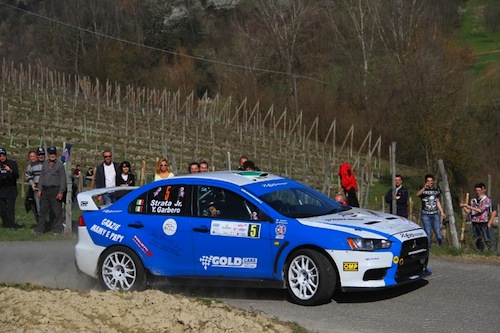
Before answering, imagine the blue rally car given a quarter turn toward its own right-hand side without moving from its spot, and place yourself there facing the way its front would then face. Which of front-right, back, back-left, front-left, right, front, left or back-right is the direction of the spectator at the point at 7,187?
right

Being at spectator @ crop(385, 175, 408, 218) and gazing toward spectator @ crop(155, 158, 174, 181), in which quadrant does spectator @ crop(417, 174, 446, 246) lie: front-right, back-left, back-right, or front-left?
back-left

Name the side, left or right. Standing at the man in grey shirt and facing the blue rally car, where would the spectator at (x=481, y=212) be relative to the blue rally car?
left

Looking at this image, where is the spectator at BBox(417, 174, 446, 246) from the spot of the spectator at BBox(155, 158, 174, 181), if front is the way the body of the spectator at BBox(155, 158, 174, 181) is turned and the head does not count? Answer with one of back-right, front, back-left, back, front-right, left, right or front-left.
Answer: left

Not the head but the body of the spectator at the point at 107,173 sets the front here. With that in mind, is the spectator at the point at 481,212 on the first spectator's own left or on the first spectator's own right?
on the first spectator's own left

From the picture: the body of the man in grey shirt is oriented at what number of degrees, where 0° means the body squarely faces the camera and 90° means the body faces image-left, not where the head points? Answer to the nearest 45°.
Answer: approximately 0°

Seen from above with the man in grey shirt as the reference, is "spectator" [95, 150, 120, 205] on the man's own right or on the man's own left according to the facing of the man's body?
on the man's own left

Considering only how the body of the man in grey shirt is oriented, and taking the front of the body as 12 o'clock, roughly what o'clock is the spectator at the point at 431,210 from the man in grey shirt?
The spectator is roughly at 10 o'clock from the man in grey shirt.

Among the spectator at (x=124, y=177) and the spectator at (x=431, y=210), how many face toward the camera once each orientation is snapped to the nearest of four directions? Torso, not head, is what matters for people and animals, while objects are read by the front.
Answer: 2
